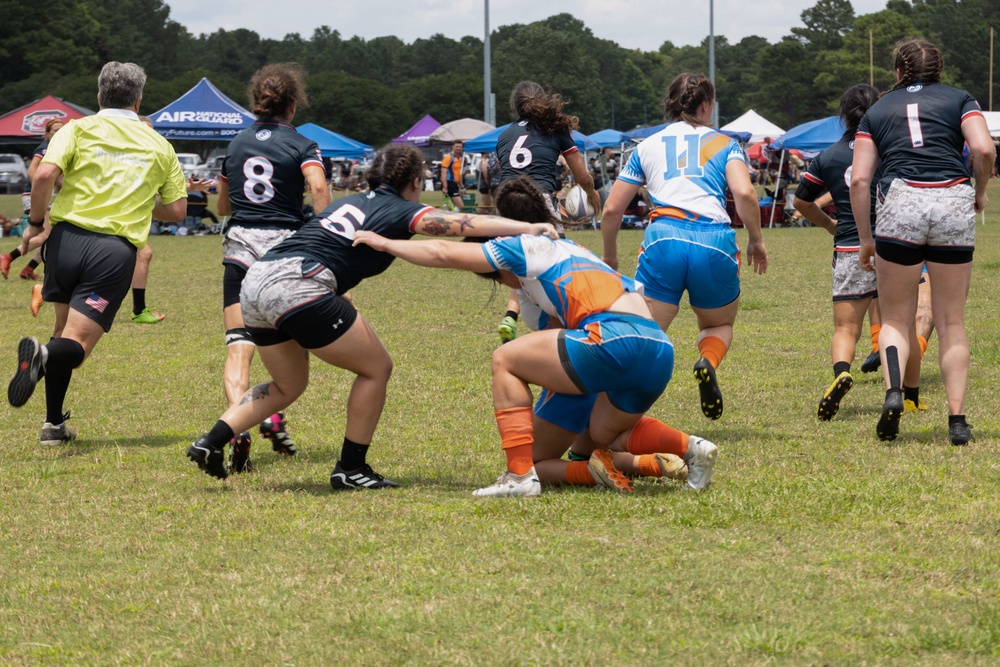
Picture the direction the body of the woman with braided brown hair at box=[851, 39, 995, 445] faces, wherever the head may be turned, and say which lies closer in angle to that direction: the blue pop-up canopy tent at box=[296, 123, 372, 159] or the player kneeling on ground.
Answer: the blue pop-up canopy tent

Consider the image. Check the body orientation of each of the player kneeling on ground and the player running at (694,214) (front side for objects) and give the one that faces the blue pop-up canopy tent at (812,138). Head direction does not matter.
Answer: the player running

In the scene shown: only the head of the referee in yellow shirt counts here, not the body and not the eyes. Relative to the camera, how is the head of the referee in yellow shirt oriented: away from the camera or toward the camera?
away from the camera

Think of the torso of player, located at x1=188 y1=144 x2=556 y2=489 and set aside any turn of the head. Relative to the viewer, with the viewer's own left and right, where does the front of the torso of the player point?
facing away from the viewer and to the right of the viewer

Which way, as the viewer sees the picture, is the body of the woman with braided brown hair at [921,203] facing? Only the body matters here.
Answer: away from the camera

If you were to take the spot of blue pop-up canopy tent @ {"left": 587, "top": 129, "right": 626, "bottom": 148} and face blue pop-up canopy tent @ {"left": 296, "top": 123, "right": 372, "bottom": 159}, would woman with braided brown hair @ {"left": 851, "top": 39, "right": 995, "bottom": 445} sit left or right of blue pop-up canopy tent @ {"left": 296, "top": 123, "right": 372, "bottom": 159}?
left

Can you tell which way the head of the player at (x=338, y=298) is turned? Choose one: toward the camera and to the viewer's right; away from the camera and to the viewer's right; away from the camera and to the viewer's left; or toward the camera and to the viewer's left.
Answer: away from the camera and to the viewer's right

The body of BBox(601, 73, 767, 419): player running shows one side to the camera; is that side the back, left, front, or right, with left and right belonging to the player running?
back

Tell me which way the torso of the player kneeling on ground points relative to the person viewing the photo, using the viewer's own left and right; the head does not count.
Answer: facing to the left of the viewer

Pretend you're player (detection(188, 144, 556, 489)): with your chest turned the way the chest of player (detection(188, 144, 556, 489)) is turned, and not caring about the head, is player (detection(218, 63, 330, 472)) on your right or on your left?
on your left

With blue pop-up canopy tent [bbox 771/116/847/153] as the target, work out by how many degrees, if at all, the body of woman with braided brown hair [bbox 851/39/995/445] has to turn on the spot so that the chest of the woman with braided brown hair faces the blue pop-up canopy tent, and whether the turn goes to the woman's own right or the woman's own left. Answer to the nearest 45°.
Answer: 0° — they already face it

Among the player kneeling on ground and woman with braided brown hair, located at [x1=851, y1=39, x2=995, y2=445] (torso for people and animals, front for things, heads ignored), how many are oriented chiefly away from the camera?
1

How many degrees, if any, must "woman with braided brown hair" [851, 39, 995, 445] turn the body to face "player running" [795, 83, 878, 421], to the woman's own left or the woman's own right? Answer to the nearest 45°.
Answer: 0° — they already face them

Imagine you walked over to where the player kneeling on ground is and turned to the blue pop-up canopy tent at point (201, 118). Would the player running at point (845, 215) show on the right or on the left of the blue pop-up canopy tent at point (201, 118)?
right

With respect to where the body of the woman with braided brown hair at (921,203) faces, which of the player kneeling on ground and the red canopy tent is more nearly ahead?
the red canopy tent

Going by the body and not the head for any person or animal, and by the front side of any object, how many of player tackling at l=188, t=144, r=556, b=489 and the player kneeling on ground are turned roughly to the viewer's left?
1
